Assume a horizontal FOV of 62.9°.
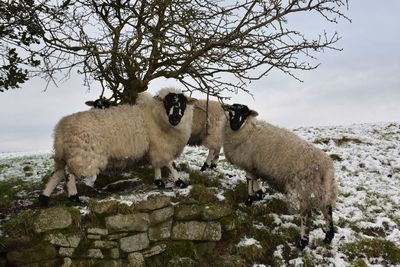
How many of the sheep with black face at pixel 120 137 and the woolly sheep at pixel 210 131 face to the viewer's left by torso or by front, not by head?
1

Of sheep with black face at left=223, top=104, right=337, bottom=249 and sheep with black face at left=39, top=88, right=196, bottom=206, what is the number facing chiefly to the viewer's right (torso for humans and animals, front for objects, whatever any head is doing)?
1

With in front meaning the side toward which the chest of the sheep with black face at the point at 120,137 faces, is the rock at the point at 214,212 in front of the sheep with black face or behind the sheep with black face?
in front

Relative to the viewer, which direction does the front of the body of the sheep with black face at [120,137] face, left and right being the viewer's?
facing to the right of the viewer

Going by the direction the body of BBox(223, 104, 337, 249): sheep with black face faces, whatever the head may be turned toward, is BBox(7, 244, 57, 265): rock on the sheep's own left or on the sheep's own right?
on the sheep's own left

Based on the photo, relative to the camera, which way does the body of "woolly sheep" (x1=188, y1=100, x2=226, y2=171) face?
to the viewer's left

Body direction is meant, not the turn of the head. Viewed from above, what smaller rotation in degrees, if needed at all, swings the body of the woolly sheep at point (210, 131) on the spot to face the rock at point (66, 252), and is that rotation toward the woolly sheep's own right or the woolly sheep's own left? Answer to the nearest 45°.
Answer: approximately 45° to the woolly sheep's own left

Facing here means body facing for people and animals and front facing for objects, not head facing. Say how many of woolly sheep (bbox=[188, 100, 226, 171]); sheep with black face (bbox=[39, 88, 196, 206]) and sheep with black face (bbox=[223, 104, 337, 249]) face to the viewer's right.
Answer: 1

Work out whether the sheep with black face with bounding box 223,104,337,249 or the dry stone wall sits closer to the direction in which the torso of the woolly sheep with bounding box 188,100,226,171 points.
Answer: the dry stone wall

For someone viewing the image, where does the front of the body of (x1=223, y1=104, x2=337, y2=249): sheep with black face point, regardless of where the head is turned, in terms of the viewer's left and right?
facing away from the viewer and to the left of the viewer
